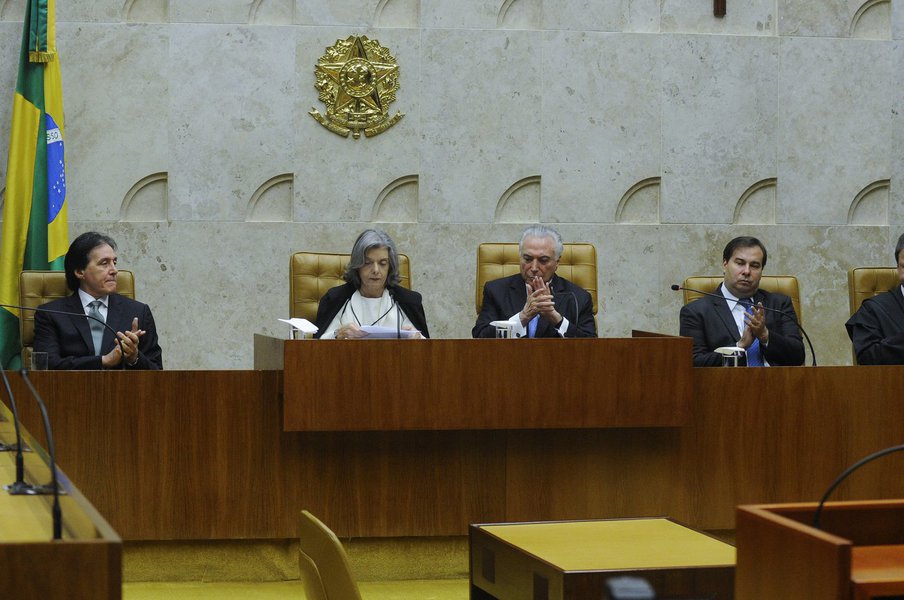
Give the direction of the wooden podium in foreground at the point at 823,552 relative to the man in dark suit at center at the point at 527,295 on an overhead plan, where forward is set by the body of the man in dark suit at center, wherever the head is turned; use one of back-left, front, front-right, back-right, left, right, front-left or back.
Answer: front

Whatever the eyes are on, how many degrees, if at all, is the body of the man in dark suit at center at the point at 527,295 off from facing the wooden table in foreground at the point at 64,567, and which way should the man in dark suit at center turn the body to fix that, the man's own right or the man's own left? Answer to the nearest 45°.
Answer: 0° — they already face it

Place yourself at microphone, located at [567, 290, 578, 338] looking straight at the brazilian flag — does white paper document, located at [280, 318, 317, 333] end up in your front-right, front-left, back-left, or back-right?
front-left

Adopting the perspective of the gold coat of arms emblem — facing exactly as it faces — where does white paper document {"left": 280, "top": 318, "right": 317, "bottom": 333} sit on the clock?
The white paper document is roughly at 12 o'clock from the gold coat of arms emblem.

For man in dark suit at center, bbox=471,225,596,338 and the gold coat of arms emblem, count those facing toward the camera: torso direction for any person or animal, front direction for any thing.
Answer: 2

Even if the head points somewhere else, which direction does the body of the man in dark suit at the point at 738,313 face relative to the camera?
toward the camera

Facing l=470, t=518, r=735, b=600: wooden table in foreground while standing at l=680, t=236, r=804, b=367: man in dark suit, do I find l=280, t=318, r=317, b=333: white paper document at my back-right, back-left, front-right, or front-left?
front-right

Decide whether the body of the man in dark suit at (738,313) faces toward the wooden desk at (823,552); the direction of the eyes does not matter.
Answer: yes

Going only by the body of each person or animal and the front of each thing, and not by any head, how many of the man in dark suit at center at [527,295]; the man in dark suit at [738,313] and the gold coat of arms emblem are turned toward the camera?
3

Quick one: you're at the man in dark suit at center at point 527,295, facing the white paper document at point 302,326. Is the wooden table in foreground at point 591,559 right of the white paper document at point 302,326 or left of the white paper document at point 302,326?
left

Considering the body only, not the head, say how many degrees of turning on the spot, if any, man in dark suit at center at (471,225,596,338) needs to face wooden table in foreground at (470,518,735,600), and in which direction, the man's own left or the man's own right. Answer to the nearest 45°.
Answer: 0° — they already face it

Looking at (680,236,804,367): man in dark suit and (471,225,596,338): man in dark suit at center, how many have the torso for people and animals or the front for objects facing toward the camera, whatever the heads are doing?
2

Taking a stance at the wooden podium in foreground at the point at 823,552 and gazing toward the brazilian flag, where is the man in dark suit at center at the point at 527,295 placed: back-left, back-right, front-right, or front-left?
front-right

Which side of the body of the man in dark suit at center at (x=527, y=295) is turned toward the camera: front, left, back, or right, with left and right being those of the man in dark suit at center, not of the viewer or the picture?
front

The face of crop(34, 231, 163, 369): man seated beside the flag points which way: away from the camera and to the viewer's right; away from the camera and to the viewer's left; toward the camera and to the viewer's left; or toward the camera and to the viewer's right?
toward the camera and to the viewer's right
